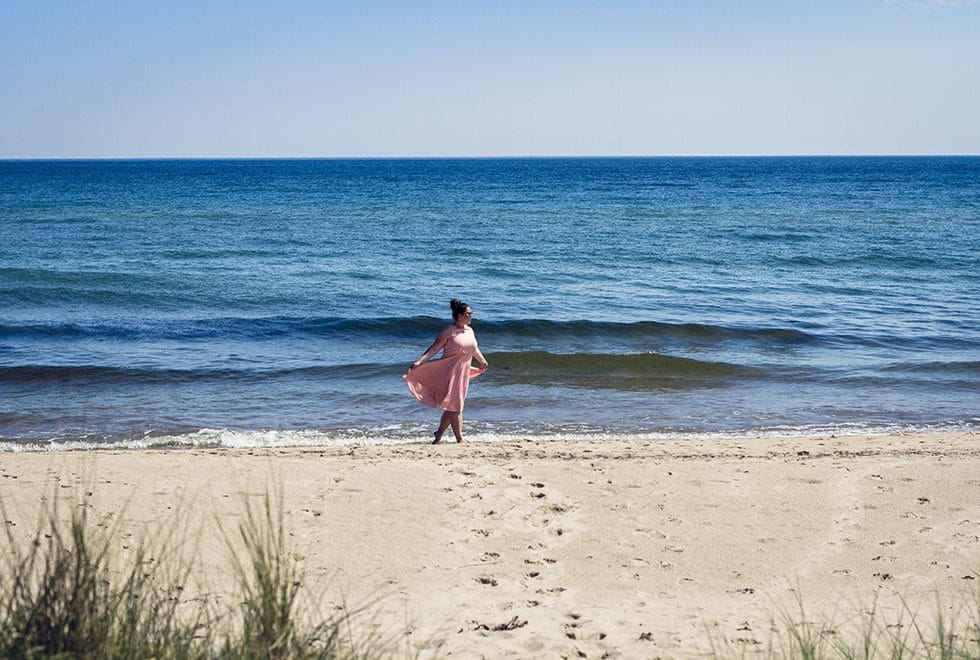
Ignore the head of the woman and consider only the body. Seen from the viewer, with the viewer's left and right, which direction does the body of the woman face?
facing the viewer and to the right of the viewer

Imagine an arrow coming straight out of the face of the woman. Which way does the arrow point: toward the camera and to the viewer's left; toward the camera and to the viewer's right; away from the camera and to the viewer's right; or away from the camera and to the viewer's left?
toward the camera and to the viewer's right
